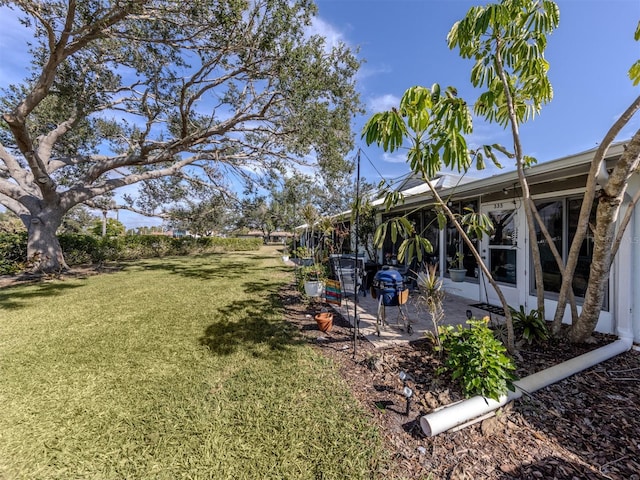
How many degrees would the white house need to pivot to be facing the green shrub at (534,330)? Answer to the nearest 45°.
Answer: approximately 45° to its left

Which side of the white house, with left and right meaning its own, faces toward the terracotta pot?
front

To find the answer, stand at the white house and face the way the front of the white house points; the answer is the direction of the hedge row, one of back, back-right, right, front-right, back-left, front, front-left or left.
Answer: front-right

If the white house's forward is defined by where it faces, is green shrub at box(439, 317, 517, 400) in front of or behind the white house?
in front

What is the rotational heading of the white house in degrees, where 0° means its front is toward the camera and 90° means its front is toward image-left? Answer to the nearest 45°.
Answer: approximately 45°
